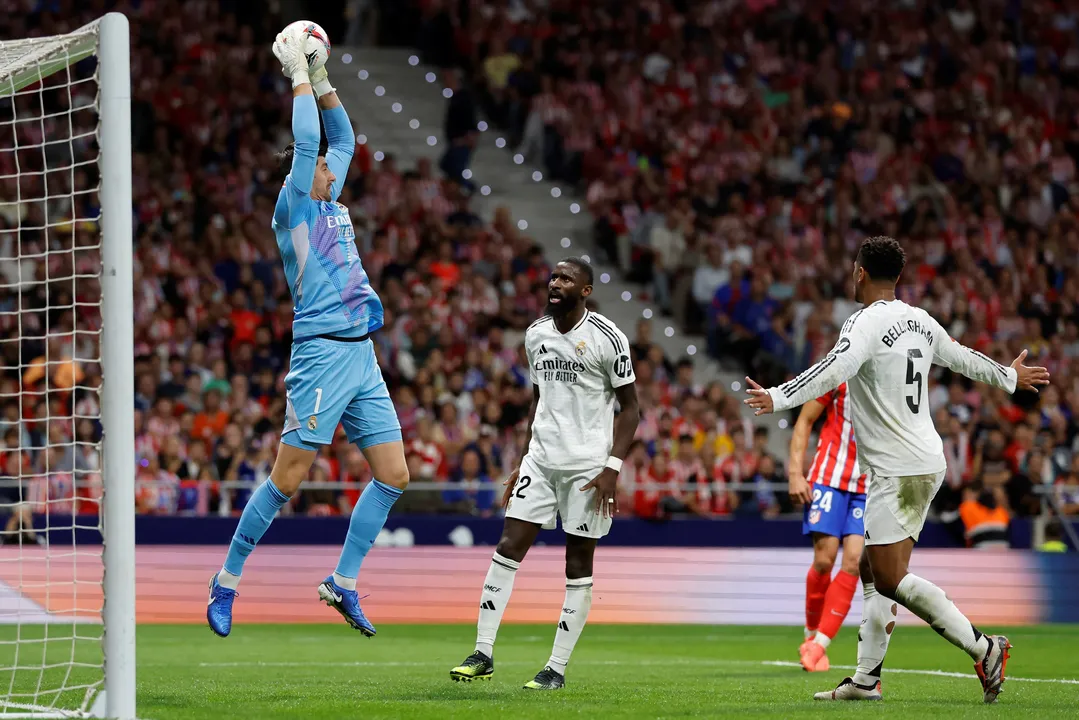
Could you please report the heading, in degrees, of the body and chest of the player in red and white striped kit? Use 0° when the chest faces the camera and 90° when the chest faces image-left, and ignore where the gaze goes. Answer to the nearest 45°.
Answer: approximately 0°

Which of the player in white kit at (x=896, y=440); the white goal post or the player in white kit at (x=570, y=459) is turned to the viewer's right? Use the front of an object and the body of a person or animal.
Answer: the white goal post

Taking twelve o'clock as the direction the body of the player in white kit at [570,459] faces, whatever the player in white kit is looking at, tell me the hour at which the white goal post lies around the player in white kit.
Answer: The white goal post is roughly at 2 o'clock from the player in white kit.

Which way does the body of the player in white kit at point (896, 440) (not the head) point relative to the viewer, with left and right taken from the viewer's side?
facing away from the viewer and to the left of the viewer

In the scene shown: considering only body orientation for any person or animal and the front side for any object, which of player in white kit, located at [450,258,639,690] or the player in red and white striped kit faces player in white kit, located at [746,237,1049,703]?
the player in red and white striped kit

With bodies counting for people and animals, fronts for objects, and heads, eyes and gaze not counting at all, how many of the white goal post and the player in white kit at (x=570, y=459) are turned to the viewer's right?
1

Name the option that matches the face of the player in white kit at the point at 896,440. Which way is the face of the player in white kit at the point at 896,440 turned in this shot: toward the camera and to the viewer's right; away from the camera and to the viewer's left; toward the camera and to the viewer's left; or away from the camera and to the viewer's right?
away from the camera and to the viewer's left

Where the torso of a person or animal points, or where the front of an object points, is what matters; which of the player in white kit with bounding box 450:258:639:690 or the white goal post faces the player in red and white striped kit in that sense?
the white goal post

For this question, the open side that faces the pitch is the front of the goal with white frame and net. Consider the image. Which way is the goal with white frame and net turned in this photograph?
to the viewer's right

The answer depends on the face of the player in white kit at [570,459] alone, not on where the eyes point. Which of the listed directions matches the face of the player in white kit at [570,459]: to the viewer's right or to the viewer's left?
to the viewer's left
